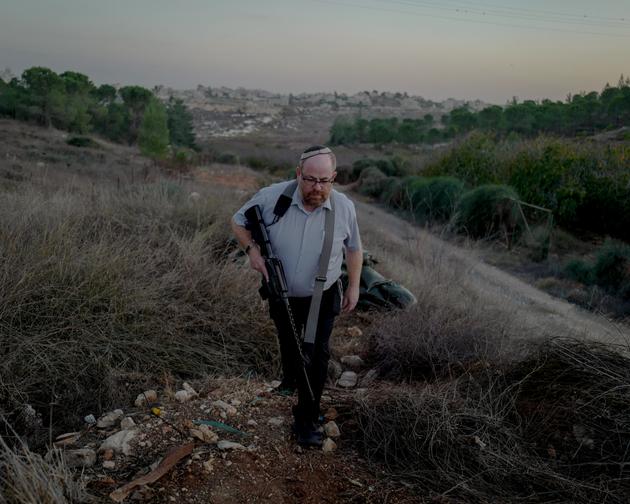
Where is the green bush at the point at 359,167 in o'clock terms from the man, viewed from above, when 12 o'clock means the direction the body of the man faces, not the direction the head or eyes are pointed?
The green bush is roughly at 6 o'clock from the man.

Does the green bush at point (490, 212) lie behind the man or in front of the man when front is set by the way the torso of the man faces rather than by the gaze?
behind

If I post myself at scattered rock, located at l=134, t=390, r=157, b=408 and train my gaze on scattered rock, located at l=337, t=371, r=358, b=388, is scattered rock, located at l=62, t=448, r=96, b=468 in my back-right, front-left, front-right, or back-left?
back-right

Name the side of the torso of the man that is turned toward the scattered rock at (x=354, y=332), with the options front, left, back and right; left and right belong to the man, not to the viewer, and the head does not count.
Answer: back

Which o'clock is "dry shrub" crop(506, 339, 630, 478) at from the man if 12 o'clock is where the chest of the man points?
The dry shrub is roughly at 9 o'clock from the man.

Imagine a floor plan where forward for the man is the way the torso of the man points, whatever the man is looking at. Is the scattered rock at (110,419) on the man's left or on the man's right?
on the man's right

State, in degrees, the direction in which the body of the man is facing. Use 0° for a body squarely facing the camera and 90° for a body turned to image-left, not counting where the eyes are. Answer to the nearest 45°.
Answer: approximately 0°

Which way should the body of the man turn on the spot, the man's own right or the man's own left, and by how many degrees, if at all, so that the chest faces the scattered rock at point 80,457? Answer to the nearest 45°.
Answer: approximately 45° to the man's own right
